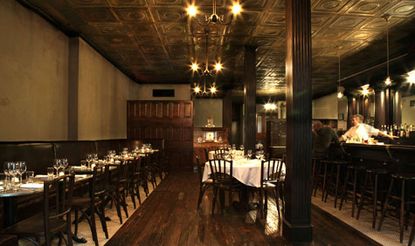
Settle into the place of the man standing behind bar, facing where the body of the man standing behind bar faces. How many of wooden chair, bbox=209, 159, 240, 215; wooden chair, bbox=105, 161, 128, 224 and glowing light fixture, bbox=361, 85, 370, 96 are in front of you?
2

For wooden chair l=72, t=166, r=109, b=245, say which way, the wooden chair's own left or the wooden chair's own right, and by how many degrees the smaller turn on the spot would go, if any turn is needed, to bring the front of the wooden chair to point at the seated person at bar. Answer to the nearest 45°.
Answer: approximately 135° to the wooden chair's own right

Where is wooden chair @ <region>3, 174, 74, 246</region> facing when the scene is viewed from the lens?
facing away from the viewer and to the left of the viewer

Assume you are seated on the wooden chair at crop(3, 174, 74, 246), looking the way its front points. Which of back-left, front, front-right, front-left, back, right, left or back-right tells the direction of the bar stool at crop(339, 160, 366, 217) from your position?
back-right

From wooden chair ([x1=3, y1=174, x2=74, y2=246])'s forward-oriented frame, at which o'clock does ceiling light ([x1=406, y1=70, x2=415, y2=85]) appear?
The ceiling light is roughly at 4 o'clock from the wooden chair.
